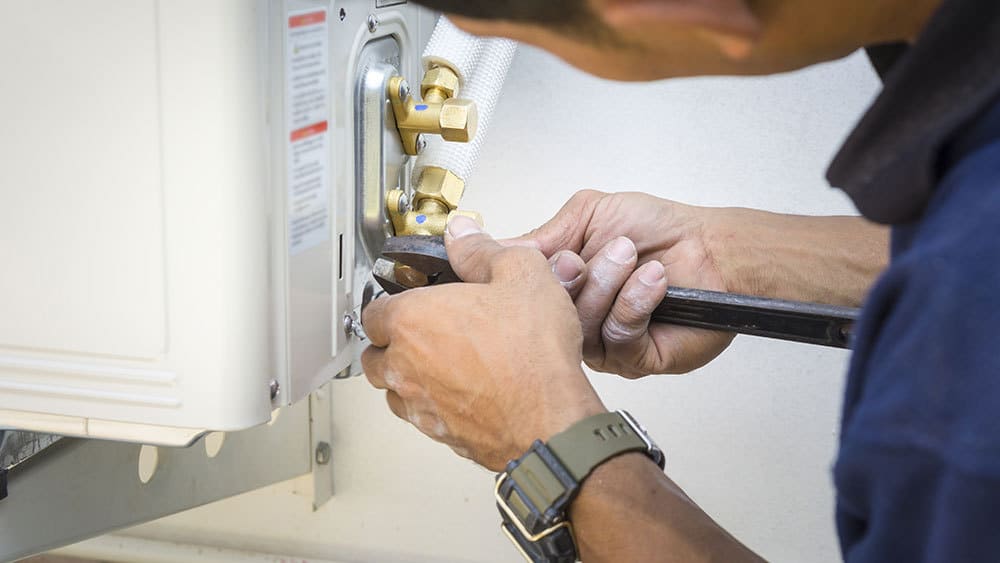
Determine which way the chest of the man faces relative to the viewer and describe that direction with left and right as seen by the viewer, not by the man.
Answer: facing to the left of the viewer

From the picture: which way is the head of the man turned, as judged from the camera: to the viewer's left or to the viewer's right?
to the viewer's left
